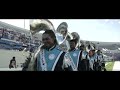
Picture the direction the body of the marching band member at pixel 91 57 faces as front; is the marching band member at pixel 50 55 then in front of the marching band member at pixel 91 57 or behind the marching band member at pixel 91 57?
in front

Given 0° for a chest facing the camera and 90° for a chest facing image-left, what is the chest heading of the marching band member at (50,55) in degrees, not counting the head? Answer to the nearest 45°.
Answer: approximately 45°

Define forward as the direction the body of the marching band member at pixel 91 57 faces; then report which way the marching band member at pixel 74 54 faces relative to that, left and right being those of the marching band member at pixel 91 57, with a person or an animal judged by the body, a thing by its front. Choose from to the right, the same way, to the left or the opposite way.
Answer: the same way

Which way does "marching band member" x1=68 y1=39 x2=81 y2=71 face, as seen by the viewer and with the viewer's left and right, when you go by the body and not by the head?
facing the viewer and to the left of the viewer

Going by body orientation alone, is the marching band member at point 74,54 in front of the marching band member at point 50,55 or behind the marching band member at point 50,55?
behind

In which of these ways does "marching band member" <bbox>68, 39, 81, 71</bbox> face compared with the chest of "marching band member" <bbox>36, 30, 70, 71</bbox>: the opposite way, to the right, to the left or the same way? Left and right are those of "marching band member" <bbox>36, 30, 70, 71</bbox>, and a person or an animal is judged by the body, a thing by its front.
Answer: the same way

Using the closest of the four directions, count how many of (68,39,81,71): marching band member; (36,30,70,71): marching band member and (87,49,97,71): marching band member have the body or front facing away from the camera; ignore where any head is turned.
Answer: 0

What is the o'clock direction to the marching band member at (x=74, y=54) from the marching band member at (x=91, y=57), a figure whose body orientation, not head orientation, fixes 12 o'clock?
the marching band member at (x=74, y=54) is roughly at 1 o'clock from the marching band member at (x=91, y=57).

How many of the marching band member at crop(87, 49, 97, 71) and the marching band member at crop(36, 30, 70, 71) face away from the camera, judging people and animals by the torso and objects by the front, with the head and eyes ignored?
0

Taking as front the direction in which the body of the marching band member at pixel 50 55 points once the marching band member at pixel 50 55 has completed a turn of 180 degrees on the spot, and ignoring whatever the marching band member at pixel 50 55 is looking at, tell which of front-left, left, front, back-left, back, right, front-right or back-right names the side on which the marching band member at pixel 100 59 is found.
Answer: front-right
